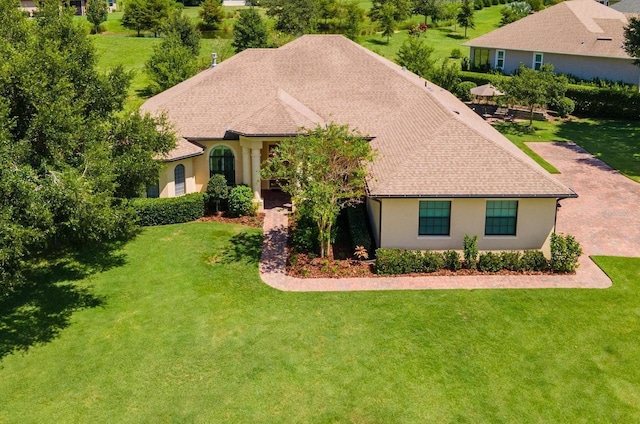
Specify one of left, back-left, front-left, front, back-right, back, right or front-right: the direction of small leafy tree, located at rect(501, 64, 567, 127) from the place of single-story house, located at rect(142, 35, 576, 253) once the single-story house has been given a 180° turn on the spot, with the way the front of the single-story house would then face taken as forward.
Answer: front-right

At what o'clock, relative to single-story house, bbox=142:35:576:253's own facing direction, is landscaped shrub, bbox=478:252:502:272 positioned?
The landscaped shrub is roughly at 11 o'clock from the single-story house.

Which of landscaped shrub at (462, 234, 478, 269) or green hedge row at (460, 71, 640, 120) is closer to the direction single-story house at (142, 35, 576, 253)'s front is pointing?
the landscaped shrub

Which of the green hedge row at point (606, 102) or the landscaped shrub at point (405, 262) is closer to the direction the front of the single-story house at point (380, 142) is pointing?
the landscaped shrub

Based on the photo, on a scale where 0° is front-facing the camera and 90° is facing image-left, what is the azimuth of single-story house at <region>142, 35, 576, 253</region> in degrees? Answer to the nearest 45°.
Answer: approximately 0°

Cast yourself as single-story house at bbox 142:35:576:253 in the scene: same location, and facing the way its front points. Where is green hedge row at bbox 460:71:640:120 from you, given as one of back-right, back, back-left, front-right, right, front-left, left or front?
back-left

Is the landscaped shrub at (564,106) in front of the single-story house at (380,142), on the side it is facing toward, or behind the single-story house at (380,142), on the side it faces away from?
behind

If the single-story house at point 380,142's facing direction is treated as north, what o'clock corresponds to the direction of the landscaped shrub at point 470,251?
The landscaped shrub is roughly at 11 o'clock from the single-story house.

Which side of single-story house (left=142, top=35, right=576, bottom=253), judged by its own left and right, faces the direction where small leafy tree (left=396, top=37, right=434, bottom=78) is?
back

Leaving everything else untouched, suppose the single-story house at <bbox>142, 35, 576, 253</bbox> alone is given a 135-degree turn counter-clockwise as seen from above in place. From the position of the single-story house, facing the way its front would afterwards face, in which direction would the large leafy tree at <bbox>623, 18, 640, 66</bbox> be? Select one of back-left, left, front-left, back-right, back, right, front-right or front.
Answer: front

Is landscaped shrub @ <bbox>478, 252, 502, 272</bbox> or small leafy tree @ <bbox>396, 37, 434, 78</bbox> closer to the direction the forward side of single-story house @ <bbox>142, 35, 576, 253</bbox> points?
the landscaped shrub
